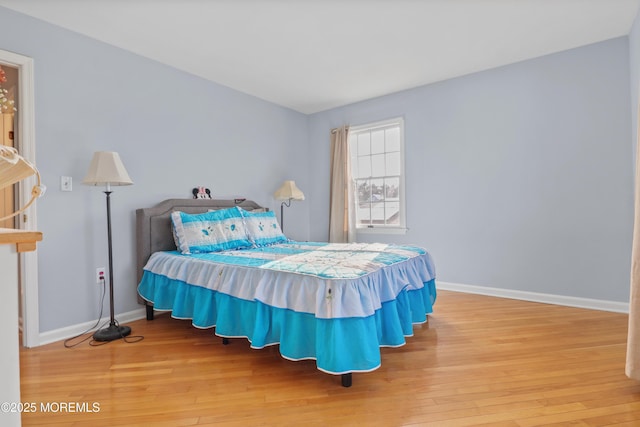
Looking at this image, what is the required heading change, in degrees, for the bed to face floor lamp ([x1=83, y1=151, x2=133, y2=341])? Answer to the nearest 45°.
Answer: approximately 135° to its right

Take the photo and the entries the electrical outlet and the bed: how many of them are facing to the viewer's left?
0

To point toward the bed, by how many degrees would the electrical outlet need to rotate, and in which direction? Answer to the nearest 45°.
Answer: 0° — it already faces it

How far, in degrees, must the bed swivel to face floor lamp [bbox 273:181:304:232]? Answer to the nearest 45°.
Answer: approximately 135° to its left

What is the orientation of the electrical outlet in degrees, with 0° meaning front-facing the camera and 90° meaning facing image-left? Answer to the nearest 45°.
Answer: approximately 315°
